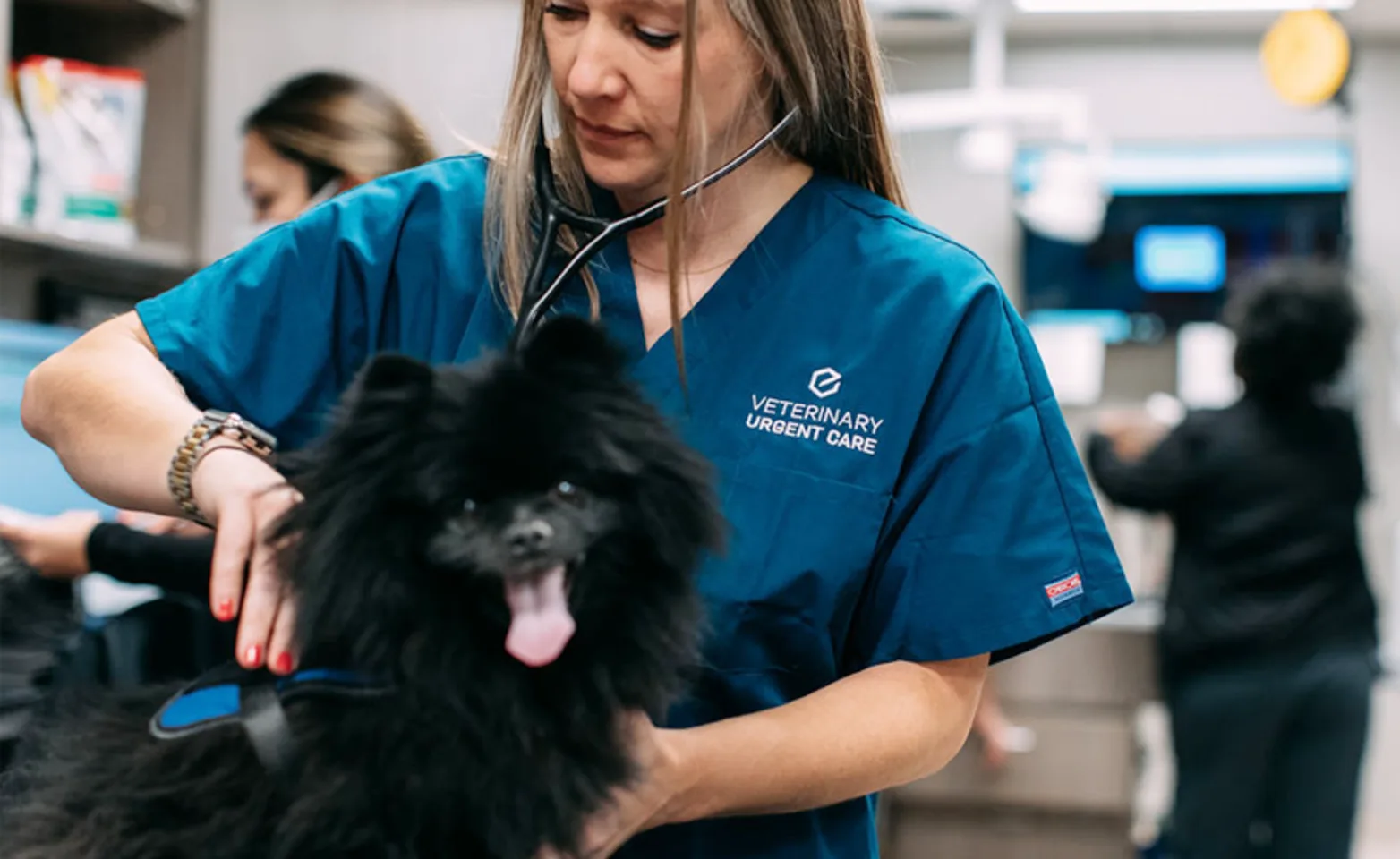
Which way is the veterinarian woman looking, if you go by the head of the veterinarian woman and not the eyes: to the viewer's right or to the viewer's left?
to the viewer's left

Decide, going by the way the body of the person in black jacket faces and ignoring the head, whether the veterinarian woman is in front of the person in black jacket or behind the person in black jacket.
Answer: behind

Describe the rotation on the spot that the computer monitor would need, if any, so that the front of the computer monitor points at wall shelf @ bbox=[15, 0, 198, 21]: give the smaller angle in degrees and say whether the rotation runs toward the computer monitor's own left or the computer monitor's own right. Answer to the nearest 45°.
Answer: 0° — it already faces it

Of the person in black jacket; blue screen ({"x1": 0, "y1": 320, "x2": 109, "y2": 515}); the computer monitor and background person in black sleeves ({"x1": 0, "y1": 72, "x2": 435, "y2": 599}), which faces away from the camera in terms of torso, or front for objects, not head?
the person in black jacket

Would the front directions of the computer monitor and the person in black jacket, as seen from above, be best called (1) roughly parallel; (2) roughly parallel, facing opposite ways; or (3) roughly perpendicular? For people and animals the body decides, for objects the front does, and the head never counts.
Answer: roughly parallel, facing opposite ways

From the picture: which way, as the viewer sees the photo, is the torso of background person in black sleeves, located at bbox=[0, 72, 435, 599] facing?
to the viewer's left

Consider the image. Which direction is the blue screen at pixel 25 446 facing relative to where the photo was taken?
toward the camera

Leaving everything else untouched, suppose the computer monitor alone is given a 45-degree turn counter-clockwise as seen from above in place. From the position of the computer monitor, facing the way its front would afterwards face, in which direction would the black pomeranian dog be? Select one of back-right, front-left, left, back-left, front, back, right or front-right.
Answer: front-right

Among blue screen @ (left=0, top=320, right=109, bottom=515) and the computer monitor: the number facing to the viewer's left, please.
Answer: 0

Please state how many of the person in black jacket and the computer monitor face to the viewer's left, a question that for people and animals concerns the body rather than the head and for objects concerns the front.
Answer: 0

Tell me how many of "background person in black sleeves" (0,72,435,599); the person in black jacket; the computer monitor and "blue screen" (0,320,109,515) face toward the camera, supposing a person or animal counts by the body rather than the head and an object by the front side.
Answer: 2

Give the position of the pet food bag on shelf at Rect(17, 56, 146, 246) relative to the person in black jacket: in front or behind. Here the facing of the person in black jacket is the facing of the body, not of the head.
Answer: behind

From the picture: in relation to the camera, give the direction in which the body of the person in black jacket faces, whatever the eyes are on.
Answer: away from the camera

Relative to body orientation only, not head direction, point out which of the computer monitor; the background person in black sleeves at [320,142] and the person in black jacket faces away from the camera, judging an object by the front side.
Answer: the person in black jacket

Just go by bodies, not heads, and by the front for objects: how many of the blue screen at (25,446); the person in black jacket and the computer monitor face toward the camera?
2
